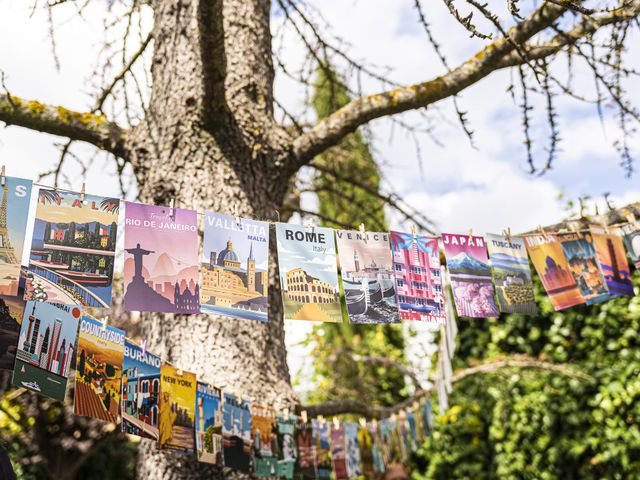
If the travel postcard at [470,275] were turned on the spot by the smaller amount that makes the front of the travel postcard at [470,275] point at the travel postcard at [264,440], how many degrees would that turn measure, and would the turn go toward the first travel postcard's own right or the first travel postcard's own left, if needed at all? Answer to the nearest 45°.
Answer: approximately 90° to the first travel postcard's own right

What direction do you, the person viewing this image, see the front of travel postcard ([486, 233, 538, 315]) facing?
facing the viewer

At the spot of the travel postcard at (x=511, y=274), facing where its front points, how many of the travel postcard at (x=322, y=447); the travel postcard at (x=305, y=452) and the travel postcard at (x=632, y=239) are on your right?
2

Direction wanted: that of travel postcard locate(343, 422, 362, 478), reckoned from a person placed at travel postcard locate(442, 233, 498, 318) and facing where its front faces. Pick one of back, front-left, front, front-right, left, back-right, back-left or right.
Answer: back-right

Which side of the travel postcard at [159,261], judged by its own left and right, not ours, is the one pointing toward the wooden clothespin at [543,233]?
left

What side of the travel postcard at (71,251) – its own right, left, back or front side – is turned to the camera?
front

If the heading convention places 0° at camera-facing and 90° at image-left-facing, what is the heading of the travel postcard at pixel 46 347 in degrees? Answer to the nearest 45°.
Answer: approximately 0°

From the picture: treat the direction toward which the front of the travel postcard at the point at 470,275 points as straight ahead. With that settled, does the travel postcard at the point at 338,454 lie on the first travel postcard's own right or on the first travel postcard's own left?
on the first travel postcard's own right

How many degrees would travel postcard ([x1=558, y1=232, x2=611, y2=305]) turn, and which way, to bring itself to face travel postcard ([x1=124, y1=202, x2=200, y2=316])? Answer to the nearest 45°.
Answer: approximately 45° to its right

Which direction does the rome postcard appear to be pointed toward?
toward the camera

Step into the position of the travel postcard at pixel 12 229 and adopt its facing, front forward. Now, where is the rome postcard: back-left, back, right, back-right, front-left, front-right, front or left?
left
